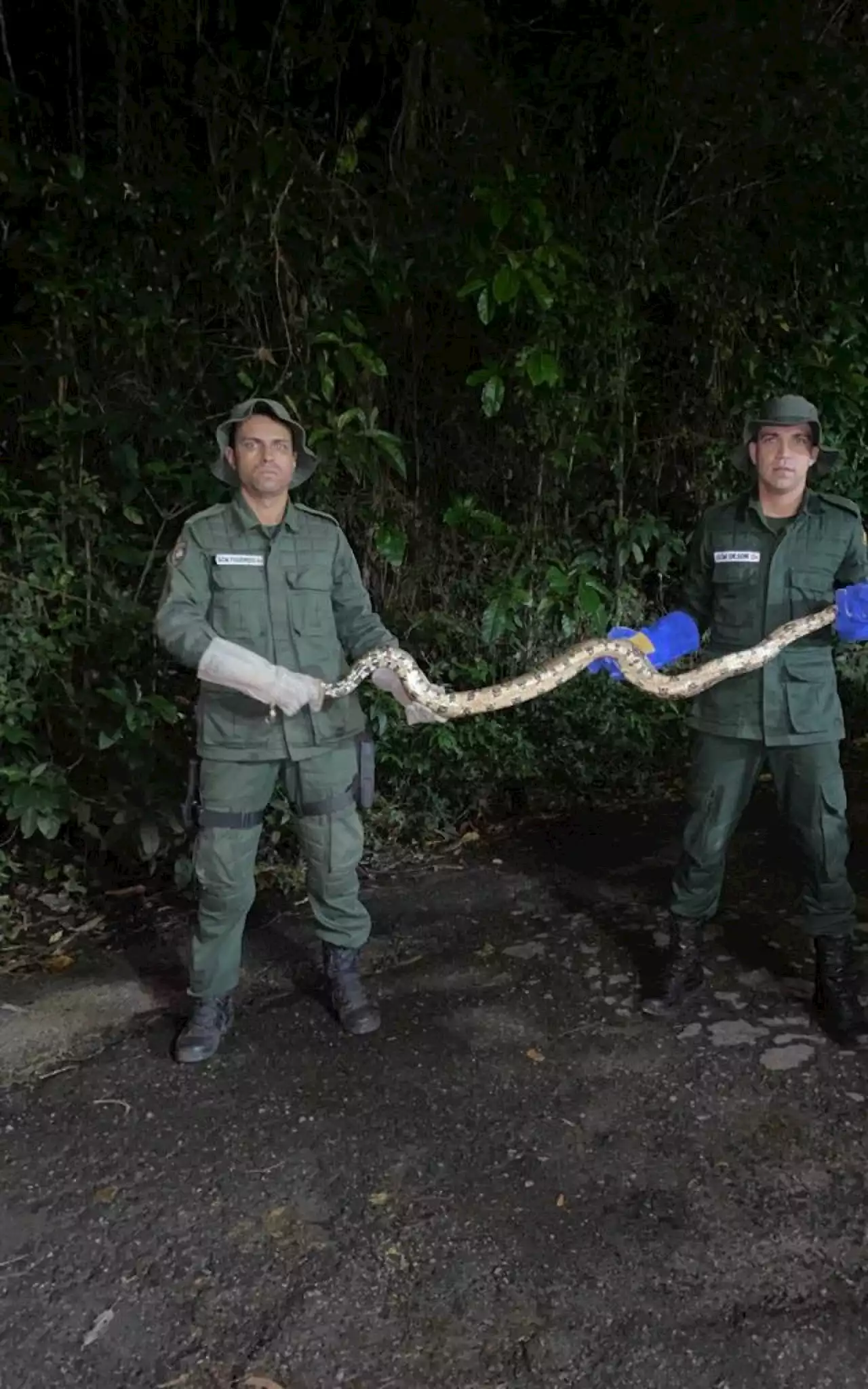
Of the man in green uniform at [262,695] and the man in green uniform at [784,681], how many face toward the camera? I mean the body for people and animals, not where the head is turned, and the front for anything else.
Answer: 2

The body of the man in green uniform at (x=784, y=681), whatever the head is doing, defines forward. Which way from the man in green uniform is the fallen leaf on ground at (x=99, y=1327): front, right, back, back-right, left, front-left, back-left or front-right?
front-right

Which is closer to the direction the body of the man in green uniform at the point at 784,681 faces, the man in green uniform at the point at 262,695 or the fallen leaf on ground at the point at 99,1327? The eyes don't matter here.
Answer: the fallen leaf on ground

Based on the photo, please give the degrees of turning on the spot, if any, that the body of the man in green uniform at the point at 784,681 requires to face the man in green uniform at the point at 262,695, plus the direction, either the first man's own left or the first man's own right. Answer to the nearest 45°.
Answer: approximately 90° to the first man's own right

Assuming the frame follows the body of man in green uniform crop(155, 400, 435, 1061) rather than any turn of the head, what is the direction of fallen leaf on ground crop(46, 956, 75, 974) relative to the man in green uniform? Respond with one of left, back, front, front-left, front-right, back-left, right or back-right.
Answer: back-right

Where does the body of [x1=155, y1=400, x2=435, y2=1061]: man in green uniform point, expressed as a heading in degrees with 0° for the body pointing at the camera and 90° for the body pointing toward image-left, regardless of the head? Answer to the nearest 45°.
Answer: approximately 0°

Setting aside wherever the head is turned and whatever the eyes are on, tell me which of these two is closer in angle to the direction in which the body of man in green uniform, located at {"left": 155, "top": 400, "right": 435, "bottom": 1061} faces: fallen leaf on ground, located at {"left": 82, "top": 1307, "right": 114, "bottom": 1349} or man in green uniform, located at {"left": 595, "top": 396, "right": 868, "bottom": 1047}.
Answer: the fallen leaf on ground

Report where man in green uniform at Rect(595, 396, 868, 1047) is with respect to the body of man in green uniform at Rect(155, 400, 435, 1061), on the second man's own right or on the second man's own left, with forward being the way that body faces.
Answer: on the second man's own left

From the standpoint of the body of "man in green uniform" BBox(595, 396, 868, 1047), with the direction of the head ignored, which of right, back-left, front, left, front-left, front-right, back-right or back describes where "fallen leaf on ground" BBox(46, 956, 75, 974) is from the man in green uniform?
right
